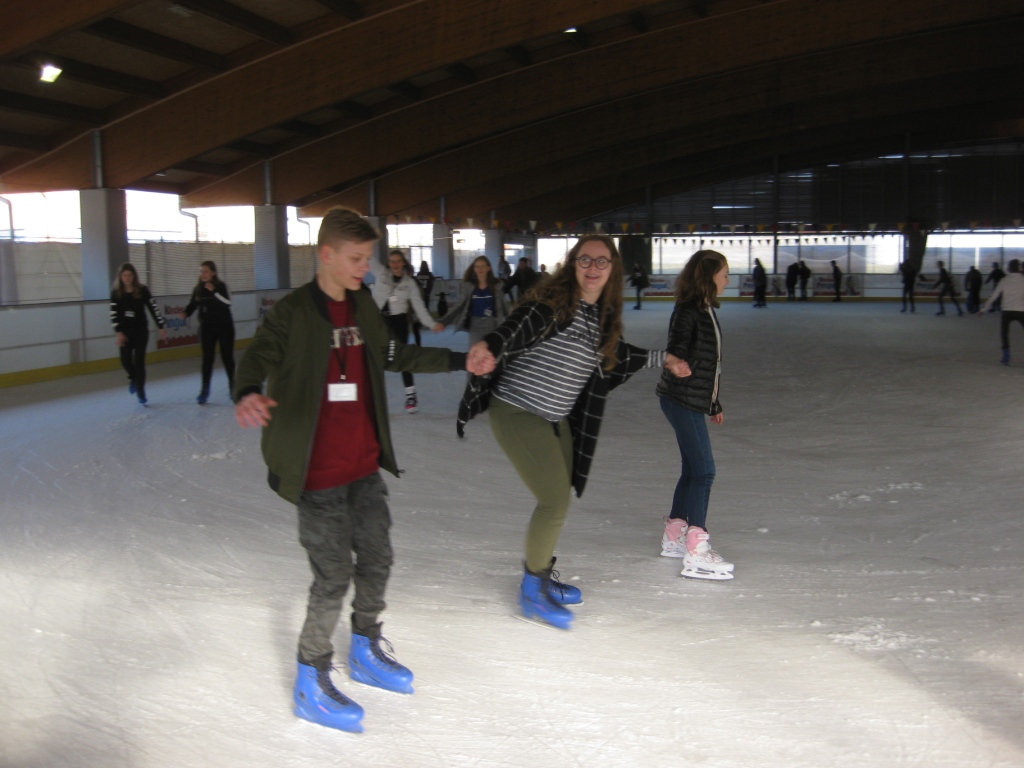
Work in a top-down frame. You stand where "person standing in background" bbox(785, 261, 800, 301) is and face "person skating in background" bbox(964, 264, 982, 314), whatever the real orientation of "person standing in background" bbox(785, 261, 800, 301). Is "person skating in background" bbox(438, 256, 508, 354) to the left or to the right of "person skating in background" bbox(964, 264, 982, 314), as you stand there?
right

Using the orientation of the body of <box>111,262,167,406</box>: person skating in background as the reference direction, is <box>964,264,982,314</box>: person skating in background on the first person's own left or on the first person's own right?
on the first person's own left

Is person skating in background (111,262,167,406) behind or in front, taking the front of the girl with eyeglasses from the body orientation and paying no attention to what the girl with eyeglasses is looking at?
behind

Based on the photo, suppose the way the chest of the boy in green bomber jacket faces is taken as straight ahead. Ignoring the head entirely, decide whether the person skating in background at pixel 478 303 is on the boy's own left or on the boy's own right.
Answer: on the boy's own left

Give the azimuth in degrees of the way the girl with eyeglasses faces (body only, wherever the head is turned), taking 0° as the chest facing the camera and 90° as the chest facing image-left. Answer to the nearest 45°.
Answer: approximately 315°

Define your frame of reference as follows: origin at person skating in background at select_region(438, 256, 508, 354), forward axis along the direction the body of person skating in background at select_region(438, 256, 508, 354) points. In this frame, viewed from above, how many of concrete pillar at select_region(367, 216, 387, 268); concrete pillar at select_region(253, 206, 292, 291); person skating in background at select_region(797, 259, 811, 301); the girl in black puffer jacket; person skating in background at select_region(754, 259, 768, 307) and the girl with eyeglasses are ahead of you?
2

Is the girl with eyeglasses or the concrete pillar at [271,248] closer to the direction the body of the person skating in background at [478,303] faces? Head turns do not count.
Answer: the girl with eyeglasses

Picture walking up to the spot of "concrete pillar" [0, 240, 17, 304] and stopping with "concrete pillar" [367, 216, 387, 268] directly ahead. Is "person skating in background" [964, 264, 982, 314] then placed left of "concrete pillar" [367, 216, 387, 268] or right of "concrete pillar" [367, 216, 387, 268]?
right

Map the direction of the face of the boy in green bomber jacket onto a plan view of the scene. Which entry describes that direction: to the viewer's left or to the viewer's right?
to the viewer's right
